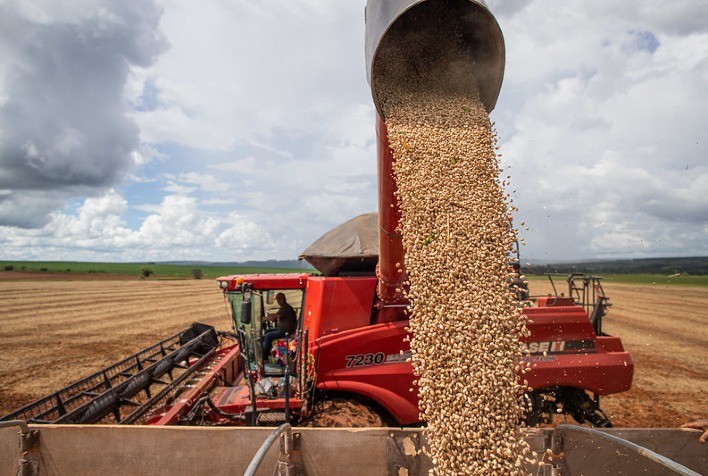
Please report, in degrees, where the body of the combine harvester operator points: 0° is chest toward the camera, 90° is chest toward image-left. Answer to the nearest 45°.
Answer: approximately 90°

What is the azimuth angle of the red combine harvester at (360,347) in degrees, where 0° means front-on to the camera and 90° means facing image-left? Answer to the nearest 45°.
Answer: approximately 90°
